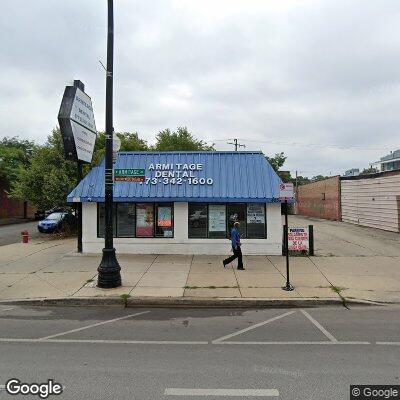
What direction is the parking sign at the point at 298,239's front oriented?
toward the camera

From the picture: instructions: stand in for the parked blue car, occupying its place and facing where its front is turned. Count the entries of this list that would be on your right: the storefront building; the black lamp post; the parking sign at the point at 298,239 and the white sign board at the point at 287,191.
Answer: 0

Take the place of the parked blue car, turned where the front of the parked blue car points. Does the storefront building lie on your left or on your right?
on your left

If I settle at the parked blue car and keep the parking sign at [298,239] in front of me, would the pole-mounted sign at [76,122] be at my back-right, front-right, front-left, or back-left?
front-right

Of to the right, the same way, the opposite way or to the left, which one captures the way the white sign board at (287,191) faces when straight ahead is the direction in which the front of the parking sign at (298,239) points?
the same way

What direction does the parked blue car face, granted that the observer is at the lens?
facing the viewer and to the left of the viewer

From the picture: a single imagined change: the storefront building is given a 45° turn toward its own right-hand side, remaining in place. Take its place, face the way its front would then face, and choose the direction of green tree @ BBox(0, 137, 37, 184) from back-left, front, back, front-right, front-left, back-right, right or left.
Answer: right

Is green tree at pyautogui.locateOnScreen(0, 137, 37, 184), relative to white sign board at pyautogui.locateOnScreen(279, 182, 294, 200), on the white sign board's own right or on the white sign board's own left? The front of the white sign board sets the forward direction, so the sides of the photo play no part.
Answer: on the white sign board's own right

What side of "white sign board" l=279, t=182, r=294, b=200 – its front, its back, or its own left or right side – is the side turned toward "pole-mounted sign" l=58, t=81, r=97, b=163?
right

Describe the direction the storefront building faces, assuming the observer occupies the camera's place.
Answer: facing the viewer

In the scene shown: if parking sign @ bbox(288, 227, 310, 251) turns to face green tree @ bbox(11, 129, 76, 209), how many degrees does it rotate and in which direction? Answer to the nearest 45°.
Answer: approximately 90° to its right
